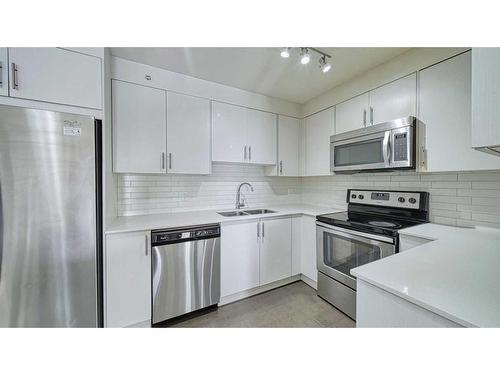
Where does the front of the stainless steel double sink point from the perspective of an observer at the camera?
facing the viewer

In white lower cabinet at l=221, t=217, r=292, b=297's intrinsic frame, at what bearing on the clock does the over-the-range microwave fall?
The over-the-range microwave is roughly at 11 o'clock from the white lower cabinet.

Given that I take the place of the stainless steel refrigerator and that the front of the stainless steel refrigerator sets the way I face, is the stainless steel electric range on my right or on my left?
on my left

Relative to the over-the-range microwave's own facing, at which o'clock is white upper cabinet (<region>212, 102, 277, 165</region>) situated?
The white upper cabinet is roughly at 1 o'clock from the over-the-range microwave.

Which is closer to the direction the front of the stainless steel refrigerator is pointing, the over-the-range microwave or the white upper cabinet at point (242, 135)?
the over-the-range microwave

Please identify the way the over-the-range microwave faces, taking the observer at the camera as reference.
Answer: facing the viewer and to the left of the viewer

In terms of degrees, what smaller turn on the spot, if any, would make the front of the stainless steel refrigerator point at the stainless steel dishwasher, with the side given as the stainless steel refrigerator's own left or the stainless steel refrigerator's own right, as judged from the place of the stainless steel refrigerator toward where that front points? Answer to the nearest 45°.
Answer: approximately 90° to the stainless steel refrigerator's own left

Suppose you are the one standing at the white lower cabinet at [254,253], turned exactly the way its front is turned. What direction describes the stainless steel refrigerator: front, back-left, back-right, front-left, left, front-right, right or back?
right

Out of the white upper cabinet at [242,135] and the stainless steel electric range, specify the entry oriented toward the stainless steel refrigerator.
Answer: the stainless steel electric range

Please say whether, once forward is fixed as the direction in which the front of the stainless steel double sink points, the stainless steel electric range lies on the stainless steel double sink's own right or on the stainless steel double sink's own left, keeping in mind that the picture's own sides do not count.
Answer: on the stainless steel double sink's own left

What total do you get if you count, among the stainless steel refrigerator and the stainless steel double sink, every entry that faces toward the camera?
2

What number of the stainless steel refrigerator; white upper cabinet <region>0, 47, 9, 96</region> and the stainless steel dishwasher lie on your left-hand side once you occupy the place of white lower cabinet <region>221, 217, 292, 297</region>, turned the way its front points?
0

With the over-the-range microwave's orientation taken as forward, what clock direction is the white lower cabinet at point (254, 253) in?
The white lower cabinet is roughly at 1 o'clock from the over-the-range microwave.

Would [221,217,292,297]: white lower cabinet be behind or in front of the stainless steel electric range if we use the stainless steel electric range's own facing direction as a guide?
in front

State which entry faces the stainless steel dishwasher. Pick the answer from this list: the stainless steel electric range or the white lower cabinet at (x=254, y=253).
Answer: the stainless steel electric range

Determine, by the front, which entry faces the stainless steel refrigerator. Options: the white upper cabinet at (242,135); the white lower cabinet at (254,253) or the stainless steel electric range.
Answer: the stainless steel electric range

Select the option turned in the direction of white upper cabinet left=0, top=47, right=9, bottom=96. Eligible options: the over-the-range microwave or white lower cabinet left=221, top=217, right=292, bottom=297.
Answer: the over-the-range microwave

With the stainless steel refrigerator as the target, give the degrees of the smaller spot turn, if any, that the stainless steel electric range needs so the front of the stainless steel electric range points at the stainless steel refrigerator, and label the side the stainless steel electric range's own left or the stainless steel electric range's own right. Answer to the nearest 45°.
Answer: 0° — it already faces it

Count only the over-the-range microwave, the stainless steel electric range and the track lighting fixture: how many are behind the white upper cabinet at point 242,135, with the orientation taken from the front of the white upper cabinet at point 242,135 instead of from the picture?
0

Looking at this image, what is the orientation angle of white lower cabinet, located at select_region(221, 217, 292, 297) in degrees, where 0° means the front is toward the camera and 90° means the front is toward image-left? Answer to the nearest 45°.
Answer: approximately 315°
